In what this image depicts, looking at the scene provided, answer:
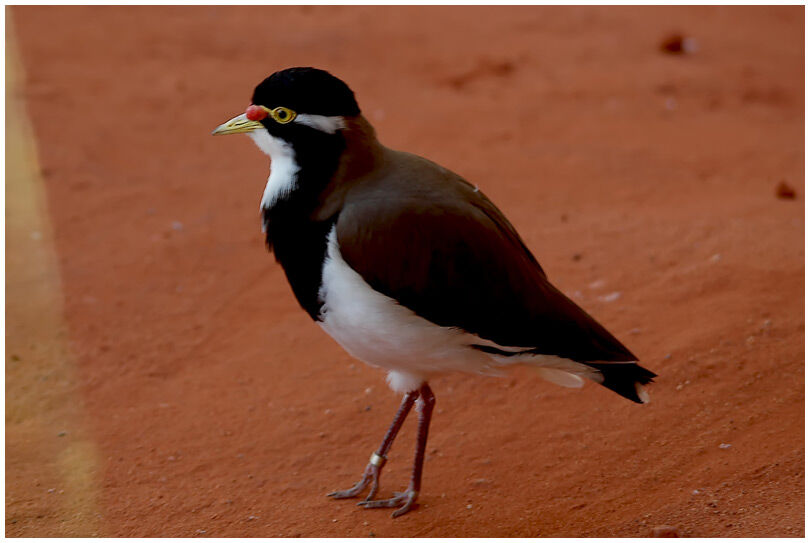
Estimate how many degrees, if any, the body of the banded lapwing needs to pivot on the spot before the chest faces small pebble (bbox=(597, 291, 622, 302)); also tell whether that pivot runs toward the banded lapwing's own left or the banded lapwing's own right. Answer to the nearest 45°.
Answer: approximately 135° to the banded lapwing's own right

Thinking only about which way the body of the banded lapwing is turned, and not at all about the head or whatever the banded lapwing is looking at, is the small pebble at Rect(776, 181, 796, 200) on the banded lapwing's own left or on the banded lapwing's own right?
on the banded lapwing's own right

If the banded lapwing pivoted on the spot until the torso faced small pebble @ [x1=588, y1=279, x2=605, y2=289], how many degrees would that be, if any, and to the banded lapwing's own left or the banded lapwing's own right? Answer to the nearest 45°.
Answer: approximately 135° to the banded lapwing's own right

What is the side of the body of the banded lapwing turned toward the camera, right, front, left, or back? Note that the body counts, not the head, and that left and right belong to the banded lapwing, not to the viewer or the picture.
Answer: left

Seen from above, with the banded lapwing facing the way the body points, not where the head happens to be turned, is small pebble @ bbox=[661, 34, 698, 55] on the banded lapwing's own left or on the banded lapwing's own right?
on the banded lapwing's own right
